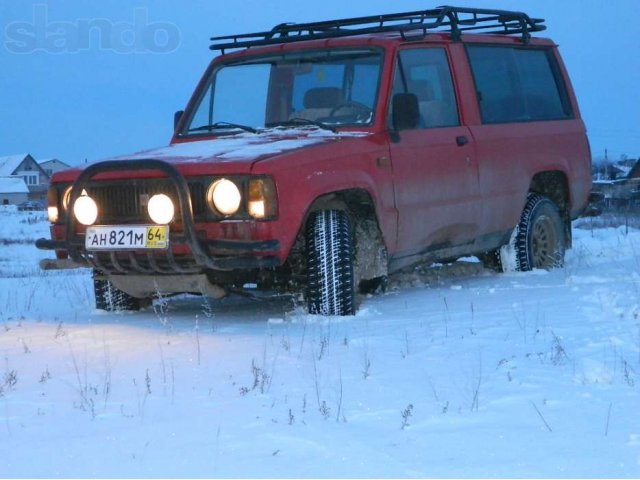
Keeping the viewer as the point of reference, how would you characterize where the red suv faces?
facing the viewer and to the left of the viewer
